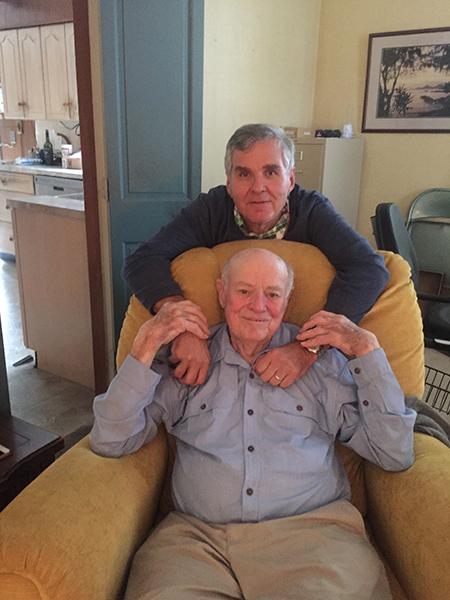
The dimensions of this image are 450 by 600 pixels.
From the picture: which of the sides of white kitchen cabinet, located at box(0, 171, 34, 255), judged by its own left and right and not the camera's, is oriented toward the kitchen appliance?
left

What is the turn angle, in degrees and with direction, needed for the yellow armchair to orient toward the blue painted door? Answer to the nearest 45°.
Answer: approximately 180°

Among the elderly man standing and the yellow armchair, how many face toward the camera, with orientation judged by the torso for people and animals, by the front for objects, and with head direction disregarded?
2

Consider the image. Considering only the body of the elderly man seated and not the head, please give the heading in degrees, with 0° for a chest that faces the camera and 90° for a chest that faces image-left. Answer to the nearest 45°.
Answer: approximately 0°

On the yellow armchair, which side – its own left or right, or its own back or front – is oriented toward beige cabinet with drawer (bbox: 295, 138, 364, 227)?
back

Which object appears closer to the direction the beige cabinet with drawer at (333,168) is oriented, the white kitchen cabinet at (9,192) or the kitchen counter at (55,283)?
the kitchen counter
